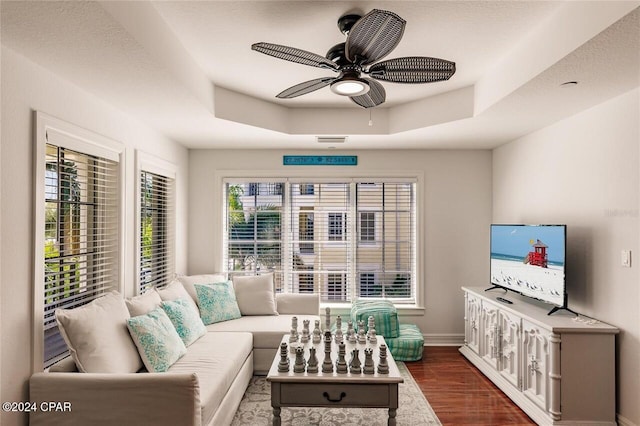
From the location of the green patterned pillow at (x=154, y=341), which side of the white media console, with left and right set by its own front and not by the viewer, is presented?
front

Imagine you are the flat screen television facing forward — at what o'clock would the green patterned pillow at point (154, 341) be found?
The green patterned pillow is roughly at 12 o'clock from the flat screen television.

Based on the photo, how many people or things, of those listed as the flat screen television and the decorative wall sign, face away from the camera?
0

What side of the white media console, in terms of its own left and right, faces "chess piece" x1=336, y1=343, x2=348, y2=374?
front

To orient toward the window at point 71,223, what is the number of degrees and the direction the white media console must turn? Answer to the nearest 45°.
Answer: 0° — it already faces it

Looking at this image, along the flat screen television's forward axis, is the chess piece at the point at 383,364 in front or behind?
in front

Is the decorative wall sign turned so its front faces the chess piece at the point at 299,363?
yes

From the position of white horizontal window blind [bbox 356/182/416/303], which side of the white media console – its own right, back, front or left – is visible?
right

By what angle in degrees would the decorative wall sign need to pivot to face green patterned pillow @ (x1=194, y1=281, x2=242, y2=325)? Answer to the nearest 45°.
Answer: approximately 45° to its right

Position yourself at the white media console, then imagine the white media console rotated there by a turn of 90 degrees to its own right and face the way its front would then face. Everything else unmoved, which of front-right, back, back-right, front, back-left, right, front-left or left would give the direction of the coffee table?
left

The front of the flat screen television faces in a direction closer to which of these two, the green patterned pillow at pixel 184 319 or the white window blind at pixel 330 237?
the green patterned pillow

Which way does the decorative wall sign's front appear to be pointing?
toward the camera

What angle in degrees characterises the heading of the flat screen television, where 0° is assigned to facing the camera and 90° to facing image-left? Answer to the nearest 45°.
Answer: approximately 45°

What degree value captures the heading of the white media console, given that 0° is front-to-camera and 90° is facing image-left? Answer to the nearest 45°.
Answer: approximately 45°

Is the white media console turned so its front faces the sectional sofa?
yes

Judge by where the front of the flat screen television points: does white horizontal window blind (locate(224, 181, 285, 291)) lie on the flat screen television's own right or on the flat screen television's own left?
on the flat screen television's own right
